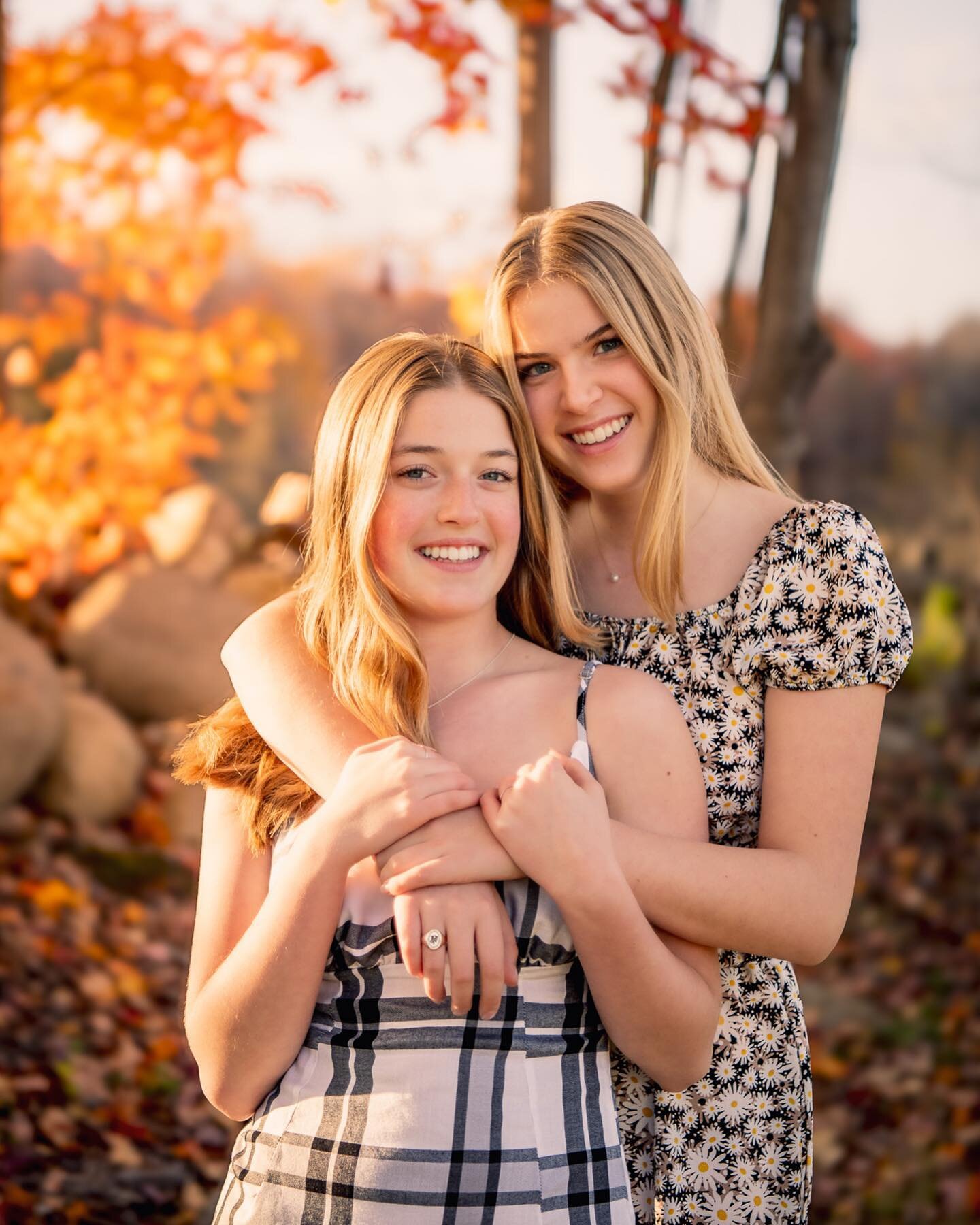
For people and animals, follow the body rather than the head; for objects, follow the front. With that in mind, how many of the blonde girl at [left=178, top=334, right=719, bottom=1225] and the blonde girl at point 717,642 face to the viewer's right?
0

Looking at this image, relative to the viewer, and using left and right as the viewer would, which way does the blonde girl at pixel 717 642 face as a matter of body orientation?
facing the viewer and to the left of the viewer

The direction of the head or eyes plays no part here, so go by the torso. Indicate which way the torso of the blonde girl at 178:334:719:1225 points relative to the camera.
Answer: toward the camera

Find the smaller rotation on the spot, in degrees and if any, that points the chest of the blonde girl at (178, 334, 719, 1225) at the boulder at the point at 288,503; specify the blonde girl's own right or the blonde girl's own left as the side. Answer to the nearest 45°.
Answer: approximately 180°

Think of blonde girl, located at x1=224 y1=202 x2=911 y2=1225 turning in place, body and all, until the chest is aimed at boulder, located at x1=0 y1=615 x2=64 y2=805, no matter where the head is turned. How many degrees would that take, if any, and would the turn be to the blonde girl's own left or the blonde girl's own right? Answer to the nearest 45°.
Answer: approximately 90° to the blonde girl's own right

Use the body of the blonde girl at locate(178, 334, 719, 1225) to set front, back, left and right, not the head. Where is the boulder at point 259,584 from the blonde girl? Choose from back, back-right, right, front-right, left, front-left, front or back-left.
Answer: back
